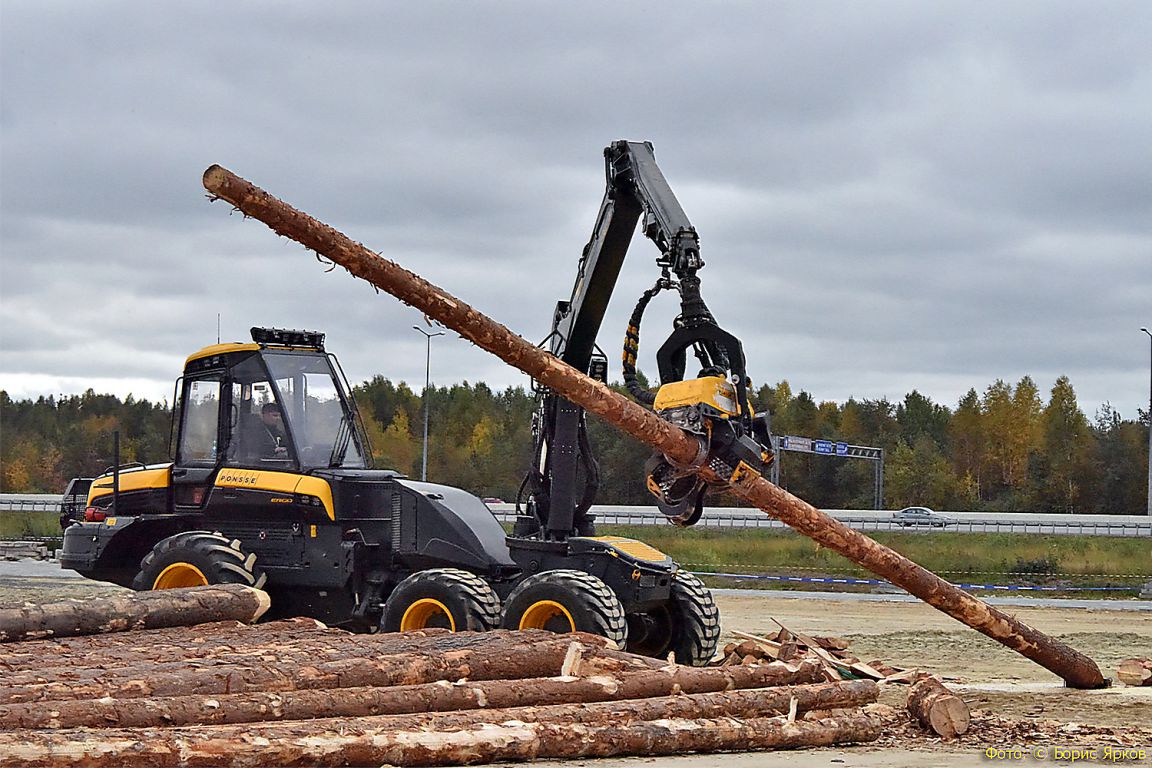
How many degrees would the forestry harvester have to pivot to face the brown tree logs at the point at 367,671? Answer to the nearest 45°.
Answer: approximately 45° to its right

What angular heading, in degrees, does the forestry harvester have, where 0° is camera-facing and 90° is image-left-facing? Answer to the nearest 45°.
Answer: approximately 315°
